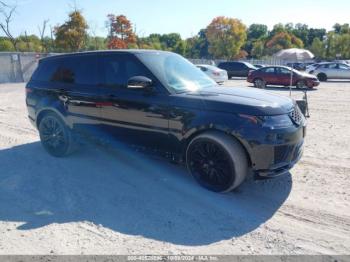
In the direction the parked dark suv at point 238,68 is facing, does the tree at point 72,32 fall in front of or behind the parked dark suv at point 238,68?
behind

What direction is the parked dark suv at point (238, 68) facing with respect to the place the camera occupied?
facing to the right of the viewer

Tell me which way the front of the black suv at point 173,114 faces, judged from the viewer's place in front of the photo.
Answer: facing the viewer and to the right of the viewer

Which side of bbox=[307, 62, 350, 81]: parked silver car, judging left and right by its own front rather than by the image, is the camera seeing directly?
right

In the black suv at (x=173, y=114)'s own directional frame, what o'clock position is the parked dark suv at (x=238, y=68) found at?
The parked dark suv is roughly at 8 o'clock from the black suv.

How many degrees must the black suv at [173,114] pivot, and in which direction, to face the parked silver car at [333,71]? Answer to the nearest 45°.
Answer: approximately 90° to its left

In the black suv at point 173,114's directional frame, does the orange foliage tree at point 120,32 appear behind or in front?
behind

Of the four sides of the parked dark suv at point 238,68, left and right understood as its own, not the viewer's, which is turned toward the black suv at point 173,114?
right

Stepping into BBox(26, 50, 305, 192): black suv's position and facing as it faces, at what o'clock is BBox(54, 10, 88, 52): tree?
The tree is roughly at 7 o'clock from the black suv.

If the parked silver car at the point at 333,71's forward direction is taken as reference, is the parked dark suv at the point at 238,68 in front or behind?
behind
